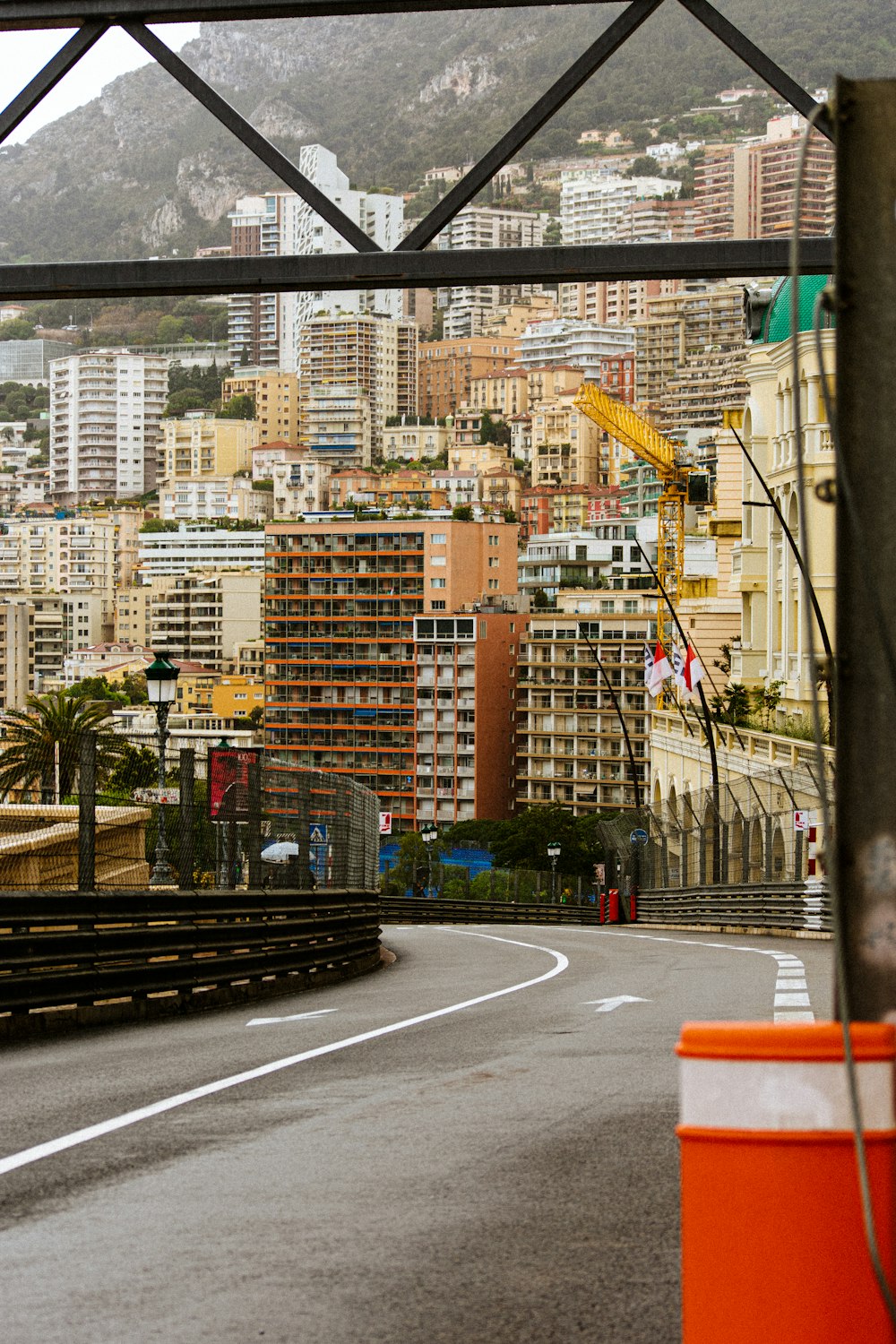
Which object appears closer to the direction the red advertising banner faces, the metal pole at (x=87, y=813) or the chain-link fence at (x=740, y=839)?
the metal pole

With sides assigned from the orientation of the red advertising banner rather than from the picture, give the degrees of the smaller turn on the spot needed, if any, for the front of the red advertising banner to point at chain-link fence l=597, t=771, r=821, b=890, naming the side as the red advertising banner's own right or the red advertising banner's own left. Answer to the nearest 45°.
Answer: approximately 135° to the red advertising banner's own left

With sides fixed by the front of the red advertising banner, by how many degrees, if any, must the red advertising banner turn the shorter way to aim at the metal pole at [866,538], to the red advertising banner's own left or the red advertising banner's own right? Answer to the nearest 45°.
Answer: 0° — it already faces it

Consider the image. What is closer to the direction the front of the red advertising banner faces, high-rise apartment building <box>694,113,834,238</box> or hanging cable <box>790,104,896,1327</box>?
the hanging cable

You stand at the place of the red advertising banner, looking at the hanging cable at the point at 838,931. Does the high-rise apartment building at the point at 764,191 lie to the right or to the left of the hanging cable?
left

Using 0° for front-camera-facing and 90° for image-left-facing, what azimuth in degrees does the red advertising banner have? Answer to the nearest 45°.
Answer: approximately 0°

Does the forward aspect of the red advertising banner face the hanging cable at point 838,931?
yes
